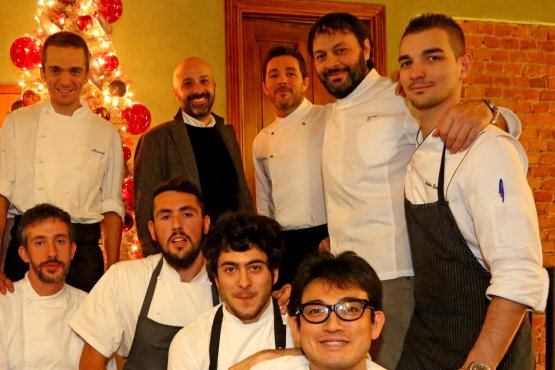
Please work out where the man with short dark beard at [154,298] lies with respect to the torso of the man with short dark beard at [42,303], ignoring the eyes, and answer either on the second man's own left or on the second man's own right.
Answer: on the second man's own left

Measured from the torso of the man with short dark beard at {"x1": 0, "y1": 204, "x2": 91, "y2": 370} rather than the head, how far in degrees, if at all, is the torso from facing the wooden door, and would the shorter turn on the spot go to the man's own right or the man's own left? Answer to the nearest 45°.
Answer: approximately 135° to the man's own left

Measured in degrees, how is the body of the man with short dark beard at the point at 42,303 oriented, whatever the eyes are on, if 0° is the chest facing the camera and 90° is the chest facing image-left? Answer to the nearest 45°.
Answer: approximately 0°

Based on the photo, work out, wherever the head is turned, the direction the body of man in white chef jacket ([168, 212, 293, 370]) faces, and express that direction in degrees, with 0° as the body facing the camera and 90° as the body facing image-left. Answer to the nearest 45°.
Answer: approximately 0°

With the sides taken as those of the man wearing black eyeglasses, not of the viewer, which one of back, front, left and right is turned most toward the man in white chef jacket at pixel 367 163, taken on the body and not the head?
back

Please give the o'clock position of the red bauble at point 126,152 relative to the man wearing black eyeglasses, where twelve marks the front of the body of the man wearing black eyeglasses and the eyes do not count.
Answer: The red bauble is roughly at 5 o'clock from the man wearing black eyeglasses.

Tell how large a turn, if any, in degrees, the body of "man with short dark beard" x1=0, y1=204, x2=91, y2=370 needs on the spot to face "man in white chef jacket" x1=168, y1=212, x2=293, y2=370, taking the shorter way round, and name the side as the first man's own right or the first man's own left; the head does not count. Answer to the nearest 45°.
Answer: approximately 45° to the first man's own left

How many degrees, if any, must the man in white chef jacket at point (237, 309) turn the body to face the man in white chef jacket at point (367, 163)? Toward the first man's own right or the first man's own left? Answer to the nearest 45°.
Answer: approximately 90° to the first man's own left
